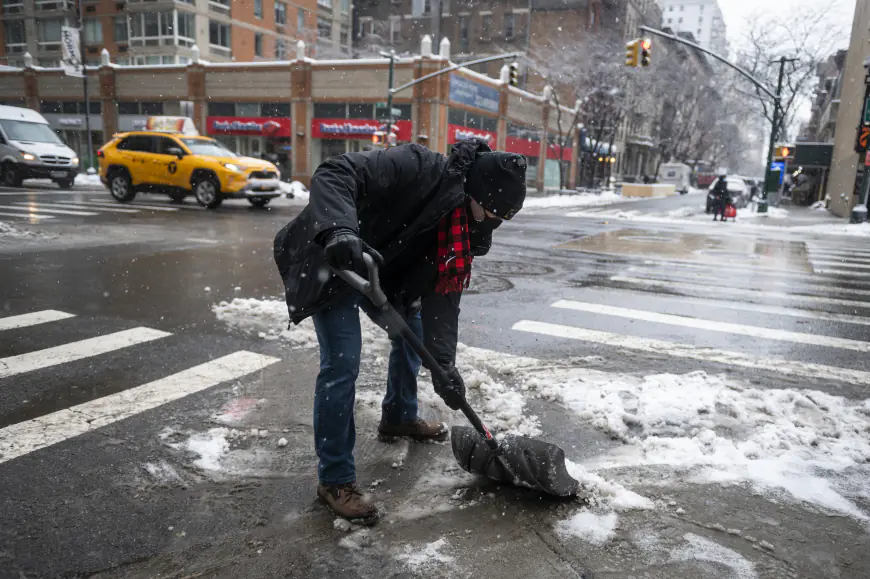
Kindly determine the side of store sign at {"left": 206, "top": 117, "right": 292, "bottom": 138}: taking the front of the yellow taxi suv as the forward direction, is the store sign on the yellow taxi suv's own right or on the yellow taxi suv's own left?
on the yellow taxi suv's own left

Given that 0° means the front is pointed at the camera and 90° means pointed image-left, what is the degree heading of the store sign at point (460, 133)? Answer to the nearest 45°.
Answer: approximately 315°

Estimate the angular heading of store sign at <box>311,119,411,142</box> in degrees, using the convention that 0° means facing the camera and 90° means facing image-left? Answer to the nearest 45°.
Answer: approximately 0°

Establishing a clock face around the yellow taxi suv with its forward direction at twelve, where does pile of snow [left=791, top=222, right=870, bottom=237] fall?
The pile of snow is roughly at 11 o'clock from the yellow taxi suv.

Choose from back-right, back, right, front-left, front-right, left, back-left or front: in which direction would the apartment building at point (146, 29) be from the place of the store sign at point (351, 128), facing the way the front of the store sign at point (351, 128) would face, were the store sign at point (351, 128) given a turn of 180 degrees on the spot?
front-left

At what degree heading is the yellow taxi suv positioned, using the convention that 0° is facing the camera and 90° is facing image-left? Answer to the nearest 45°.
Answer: approximately 315°

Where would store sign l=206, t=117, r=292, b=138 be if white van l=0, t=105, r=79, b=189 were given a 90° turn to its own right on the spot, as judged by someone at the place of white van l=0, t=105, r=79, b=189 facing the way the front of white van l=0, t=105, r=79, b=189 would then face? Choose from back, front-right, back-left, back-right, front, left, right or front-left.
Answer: back

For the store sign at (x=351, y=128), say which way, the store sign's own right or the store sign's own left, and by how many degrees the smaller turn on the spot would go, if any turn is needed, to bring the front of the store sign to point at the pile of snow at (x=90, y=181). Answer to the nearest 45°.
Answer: approximately 45° to the store sign's own right

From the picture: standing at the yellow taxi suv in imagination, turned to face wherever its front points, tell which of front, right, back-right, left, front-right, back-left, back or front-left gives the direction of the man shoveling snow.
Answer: front-right

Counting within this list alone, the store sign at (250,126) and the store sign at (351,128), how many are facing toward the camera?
2

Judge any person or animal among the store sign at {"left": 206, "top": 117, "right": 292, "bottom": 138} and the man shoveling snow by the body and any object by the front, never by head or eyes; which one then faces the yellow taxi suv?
the store sign
